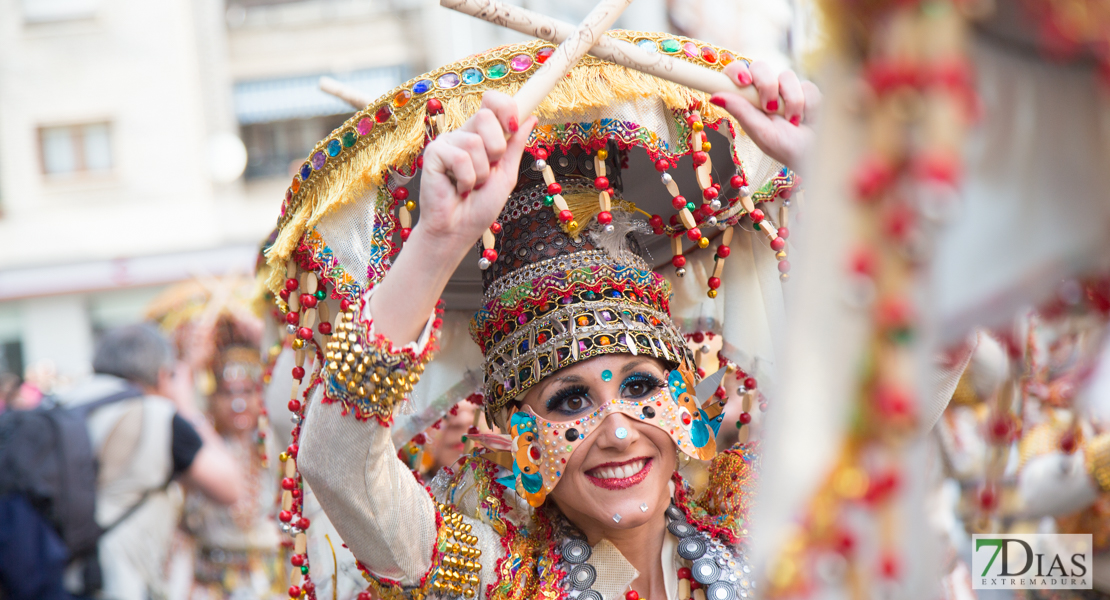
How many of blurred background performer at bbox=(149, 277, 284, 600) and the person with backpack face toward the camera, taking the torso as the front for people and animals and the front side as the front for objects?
1

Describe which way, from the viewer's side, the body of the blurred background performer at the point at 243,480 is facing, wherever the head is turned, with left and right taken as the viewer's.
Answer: facing the viewer

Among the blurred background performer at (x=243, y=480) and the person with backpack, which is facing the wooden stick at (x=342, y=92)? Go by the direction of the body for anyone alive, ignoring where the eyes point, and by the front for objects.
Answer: the blurred background performer

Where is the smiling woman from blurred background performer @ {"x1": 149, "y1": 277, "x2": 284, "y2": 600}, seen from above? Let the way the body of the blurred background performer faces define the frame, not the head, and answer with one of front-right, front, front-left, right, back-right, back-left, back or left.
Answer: front

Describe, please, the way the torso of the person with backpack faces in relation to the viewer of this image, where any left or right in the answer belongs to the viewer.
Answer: facing away from the viewer and to the right of the viewer

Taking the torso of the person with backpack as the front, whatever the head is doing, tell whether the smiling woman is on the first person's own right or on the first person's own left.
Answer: on the first person's own right

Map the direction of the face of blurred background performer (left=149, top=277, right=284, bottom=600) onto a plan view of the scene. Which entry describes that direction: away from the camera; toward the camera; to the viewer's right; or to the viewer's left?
toward the camera

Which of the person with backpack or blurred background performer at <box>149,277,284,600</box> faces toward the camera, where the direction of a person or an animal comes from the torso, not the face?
the blurred background performer

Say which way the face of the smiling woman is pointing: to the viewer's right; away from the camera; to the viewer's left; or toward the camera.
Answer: toward the camera
